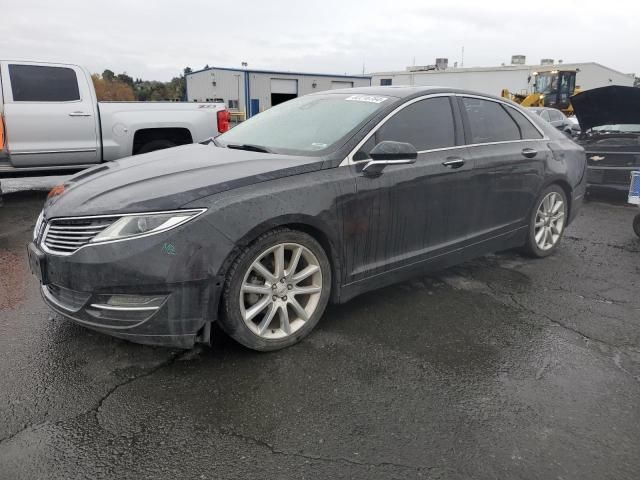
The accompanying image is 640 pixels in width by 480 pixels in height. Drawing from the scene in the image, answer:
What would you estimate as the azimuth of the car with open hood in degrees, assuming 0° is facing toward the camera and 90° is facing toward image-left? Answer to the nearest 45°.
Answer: approximately 0°

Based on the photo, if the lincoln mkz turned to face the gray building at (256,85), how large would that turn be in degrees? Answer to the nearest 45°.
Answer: approximately 135° to its right

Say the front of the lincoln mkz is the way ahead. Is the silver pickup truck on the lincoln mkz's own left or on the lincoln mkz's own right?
on the lincoln mkz's own right

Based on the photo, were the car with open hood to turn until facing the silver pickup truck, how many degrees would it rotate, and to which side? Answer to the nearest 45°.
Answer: approximately 45° to its right

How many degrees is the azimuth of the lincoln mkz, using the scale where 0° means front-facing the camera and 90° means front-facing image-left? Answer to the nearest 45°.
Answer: approximately 45°

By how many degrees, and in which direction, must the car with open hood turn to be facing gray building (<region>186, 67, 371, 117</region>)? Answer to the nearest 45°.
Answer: approximately 135° to its right

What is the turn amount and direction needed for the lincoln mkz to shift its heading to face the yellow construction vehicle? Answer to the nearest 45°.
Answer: approximately 180°

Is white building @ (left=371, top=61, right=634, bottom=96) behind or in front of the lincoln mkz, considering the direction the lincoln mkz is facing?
behind

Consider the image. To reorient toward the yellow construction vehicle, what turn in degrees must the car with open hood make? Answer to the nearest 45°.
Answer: approximately 180°

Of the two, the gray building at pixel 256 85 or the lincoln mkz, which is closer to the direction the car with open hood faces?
the lincoln mkz

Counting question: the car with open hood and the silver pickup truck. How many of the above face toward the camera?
1

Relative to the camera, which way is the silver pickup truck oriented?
to the viewer's left
